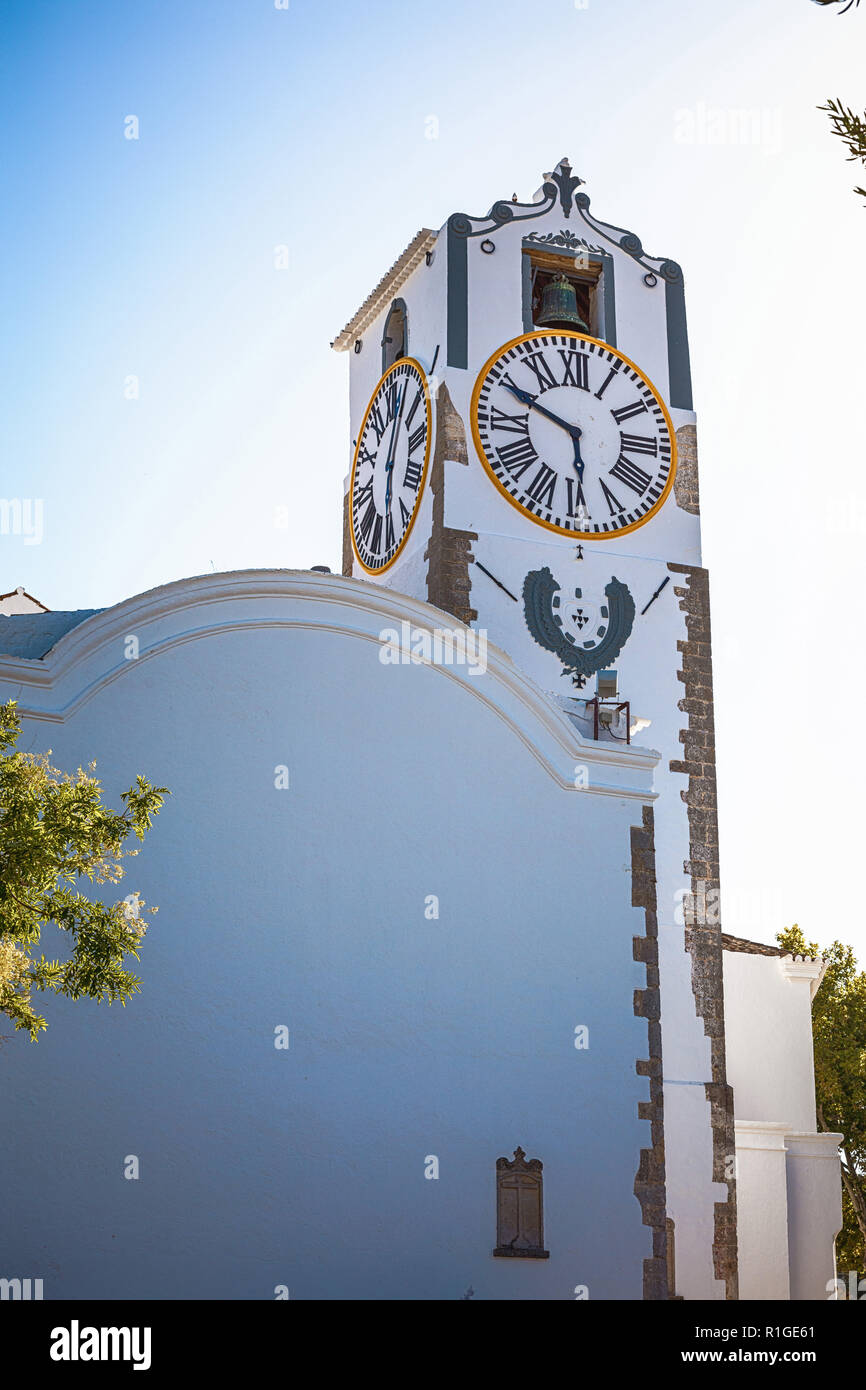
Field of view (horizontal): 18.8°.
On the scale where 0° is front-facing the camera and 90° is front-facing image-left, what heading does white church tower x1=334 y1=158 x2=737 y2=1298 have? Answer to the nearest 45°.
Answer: approximately 0°

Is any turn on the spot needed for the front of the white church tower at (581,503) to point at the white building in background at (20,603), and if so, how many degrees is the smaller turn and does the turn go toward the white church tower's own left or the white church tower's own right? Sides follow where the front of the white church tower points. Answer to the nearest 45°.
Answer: approximately 90° to the white church tower's own right

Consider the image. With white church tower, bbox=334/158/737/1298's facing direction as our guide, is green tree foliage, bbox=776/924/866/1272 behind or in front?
behind

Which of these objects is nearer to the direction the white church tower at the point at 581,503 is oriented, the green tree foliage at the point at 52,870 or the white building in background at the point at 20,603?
the green tree foliage
